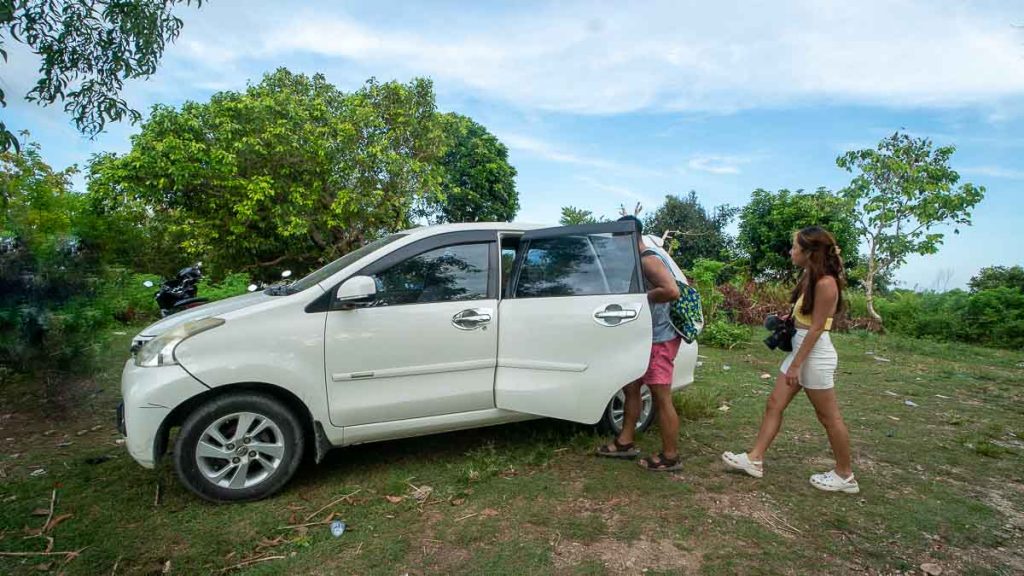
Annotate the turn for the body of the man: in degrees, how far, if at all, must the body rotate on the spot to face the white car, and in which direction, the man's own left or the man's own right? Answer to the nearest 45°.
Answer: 0° — they already face it

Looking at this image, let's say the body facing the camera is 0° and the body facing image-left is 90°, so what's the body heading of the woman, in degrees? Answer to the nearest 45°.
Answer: approximately 90°

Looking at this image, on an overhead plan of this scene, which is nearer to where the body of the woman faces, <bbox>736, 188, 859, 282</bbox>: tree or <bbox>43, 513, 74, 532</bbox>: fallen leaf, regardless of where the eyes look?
the fallen leaf

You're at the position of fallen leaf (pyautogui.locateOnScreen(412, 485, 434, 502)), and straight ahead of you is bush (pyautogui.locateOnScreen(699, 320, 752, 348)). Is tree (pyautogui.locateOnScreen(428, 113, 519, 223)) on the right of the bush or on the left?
left

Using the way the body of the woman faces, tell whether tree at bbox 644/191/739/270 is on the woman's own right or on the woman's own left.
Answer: on the woman's own right

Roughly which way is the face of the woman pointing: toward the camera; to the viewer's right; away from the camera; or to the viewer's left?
to the viewer's left

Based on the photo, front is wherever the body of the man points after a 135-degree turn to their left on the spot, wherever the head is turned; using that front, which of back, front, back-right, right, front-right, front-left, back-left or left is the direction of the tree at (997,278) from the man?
left

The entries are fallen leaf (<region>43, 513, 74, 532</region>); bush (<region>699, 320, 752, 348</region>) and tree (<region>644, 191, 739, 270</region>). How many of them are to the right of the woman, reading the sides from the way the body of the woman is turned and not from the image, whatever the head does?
2

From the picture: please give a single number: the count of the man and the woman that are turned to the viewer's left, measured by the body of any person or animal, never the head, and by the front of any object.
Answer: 2

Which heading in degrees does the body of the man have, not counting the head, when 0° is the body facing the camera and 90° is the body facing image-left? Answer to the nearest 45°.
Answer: approximately 90°
